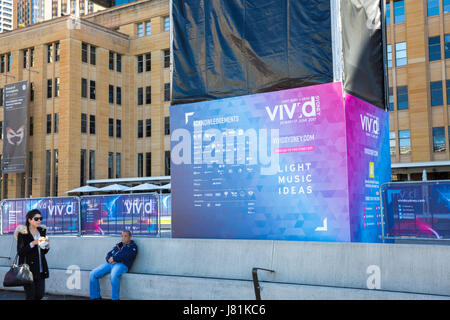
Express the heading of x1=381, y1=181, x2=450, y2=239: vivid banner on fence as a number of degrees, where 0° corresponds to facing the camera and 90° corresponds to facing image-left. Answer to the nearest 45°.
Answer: approximately 0°

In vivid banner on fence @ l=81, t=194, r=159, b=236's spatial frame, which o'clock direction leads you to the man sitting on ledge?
The man sitting on ledge is roughly at 12 o'clock from the vivid banner on fence.

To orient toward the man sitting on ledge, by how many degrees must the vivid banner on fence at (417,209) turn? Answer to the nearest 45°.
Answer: approximately 90° to its right

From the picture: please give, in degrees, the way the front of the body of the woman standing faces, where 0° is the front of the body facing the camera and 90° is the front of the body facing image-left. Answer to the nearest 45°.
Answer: approximately 315°

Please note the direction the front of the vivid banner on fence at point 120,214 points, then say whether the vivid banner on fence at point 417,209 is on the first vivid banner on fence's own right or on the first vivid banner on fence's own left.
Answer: on the first vivid banner on fence's own left

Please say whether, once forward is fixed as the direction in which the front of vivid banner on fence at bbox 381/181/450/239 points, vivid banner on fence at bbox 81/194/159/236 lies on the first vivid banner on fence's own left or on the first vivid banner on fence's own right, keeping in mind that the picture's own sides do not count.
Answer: on the first vivid banner on fence's own right

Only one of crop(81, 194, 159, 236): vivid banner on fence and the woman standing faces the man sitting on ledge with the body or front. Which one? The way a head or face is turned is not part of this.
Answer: the vivid banner on fence

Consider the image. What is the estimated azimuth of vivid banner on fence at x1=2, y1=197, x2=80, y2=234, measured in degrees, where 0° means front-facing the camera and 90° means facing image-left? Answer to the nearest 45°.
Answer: approximately 0°

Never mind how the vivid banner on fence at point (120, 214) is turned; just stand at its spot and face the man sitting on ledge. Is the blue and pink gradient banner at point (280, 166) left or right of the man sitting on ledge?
left
